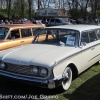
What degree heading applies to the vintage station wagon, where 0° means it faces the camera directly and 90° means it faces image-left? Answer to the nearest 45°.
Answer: approximately 45°

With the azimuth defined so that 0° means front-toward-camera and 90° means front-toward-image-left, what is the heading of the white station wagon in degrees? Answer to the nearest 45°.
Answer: approximately 45°
